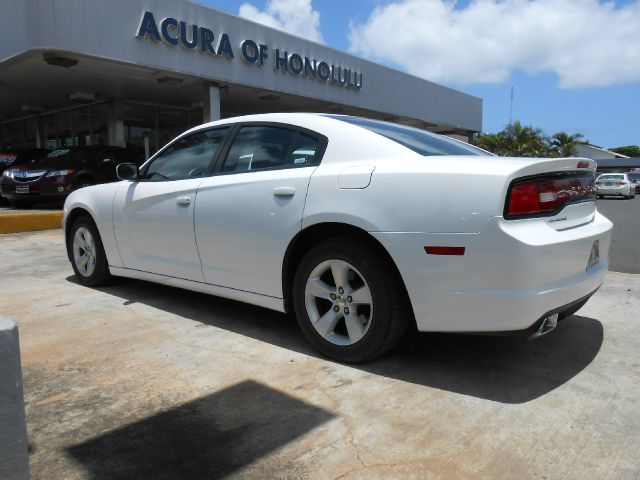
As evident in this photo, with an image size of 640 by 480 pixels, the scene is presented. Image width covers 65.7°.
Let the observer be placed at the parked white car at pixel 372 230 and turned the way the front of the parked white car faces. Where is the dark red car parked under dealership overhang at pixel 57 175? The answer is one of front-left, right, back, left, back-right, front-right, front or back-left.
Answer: front

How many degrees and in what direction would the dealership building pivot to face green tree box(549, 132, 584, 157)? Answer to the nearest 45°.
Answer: approximately 90° to its left

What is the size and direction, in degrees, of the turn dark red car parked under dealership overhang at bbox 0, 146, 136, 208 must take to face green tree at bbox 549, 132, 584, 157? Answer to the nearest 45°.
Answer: approximately 180°

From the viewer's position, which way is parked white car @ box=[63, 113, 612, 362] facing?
facing away from the viewer and to the left of the viewer

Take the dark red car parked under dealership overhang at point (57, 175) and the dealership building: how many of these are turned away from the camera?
0

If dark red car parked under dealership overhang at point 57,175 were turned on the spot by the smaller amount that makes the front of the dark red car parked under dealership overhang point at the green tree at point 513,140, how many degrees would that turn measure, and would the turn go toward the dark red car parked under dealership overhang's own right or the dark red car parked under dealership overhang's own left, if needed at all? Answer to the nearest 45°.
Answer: approximately 180°

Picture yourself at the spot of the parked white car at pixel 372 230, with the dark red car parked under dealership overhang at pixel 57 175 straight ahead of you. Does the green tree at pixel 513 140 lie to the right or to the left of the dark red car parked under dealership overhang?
right

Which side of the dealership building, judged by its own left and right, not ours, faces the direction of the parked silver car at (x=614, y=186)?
left

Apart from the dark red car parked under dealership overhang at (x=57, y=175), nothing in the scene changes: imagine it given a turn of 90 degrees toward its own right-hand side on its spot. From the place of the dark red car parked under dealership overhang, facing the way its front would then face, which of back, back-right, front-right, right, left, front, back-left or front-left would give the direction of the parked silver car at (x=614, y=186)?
back-right

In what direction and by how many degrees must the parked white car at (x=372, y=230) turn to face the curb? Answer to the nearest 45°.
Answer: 0° — it already faces it

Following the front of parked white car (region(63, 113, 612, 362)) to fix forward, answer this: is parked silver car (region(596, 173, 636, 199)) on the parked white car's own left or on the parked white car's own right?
on the parked white car's own right

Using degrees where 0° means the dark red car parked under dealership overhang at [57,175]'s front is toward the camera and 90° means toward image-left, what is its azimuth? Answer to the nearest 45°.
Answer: approximately 45°

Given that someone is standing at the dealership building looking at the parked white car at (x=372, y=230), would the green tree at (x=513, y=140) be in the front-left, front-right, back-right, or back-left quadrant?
back-left
